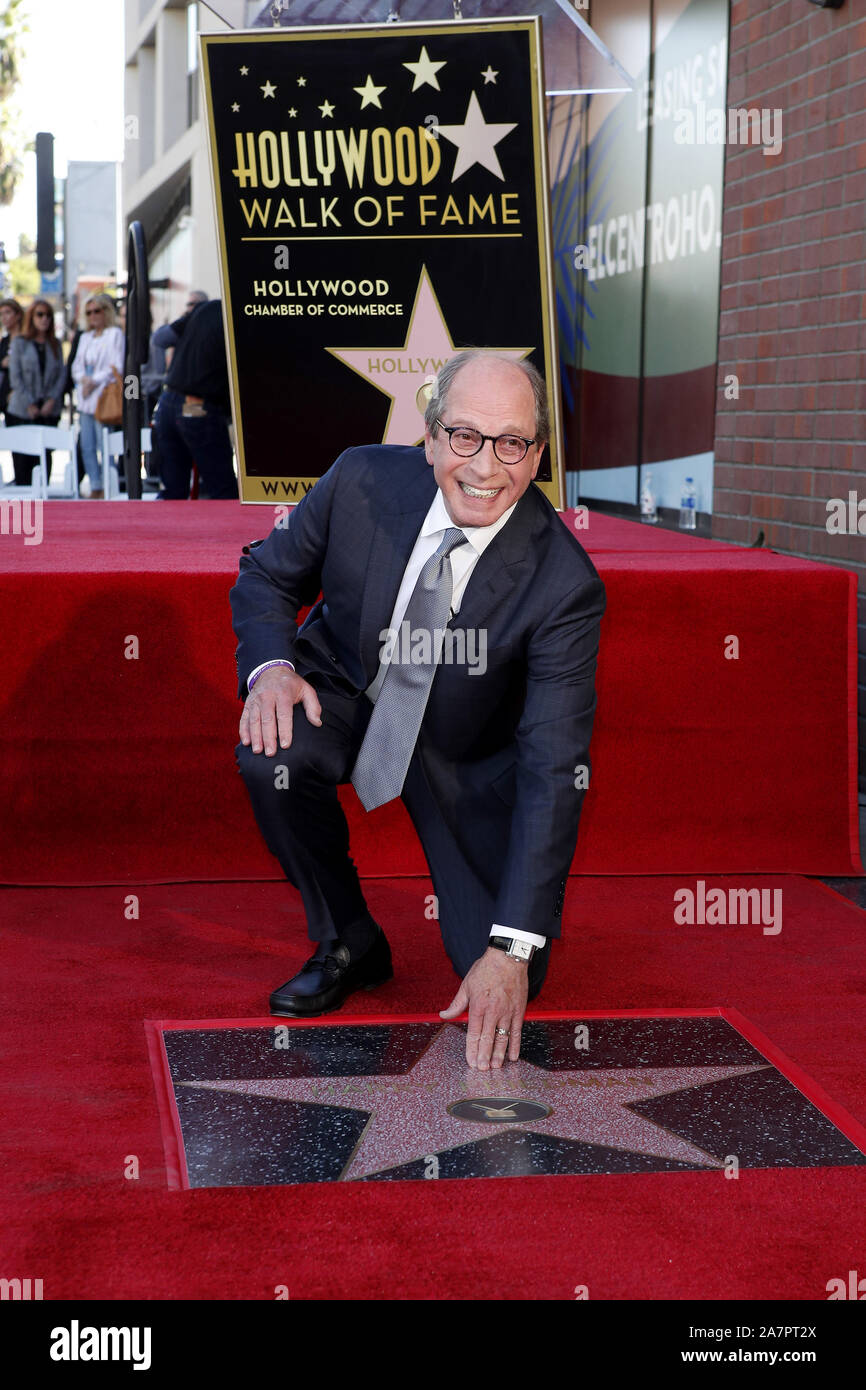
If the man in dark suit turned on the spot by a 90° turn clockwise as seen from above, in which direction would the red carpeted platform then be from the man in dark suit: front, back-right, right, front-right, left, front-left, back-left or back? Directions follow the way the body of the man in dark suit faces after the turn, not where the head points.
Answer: right

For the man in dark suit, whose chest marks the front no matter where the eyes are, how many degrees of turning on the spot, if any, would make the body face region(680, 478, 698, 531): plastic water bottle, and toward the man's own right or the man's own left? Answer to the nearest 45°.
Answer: approximately 180°

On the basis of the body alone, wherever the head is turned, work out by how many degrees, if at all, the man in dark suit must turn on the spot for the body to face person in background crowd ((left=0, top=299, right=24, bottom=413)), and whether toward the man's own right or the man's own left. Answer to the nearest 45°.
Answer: approximately 180°

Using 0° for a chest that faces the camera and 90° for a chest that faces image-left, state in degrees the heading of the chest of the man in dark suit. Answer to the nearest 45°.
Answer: approximately 0°

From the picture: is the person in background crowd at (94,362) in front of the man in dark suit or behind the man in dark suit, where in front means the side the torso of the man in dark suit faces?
behind

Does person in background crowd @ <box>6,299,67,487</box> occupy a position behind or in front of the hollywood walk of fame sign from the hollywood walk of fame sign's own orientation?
behind

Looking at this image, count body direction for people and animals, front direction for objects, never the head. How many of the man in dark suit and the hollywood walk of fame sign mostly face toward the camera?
2

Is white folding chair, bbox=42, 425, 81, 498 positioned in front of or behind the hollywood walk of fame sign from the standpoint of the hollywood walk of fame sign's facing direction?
behind
